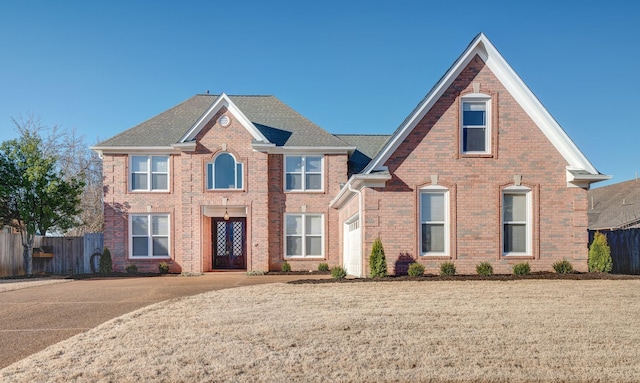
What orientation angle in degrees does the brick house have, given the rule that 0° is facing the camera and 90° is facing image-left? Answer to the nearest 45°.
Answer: approximately 0°

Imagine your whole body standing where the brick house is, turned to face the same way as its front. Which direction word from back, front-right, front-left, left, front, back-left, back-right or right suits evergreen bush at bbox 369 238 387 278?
front

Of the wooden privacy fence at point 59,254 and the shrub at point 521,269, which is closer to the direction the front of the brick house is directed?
the shrub

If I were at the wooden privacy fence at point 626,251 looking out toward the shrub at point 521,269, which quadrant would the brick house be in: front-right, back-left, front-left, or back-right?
front-right
